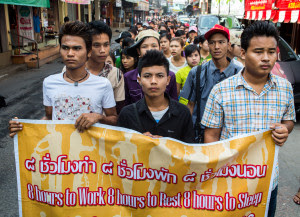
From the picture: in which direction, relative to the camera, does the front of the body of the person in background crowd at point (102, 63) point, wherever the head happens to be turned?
toward the camera

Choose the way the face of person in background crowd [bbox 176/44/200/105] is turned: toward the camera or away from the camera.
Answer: toward the camera

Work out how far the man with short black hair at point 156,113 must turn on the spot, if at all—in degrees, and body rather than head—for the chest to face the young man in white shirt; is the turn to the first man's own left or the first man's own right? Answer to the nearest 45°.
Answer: approximately 90° to the first man's own right

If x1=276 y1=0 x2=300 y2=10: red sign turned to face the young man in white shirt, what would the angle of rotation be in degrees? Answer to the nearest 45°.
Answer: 0° — it already faces them

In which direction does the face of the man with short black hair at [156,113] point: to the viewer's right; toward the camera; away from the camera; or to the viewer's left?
toward the camera

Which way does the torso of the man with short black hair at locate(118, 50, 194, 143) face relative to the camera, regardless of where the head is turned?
toward the camera

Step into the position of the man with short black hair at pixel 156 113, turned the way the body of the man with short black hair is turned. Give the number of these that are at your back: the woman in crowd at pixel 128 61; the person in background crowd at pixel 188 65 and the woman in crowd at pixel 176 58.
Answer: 3

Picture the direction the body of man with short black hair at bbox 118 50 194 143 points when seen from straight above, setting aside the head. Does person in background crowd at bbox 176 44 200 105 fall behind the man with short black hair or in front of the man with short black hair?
behind

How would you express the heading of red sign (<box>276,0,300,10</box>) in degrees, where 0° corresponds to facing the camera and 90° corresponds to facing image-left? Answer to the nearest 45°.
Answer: approximately 0°

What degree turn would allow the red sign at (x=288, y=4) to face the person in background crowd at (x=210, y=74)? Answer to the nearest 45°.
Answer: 0° — it already faces them

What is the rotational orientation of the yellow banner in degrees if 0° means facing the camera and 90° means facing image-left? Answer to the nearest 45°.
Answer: approximately 0°

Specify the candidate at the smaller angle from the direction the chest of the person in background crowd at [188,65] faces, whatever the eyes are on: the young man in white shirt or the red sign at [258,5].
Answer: the young man in white shirt

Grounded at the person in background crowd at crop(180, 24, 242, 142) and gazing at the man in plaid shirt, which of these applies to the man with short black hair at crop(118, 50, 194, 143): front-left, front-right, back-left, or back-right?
front-right
